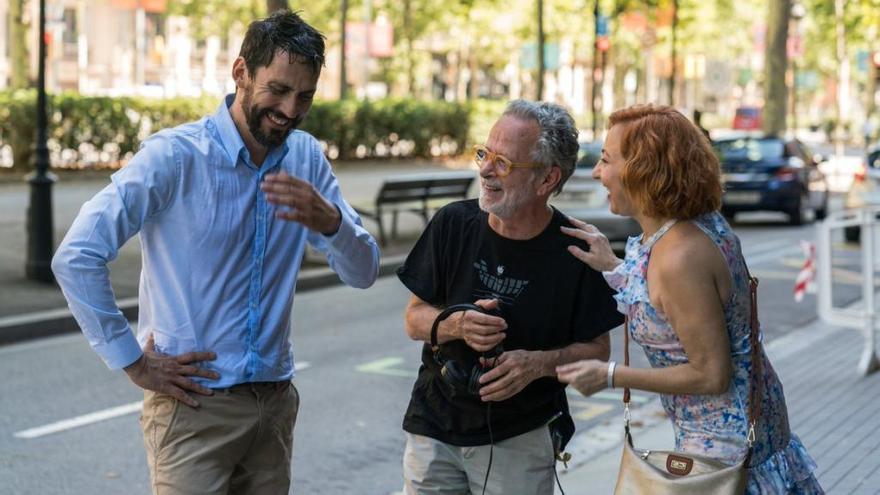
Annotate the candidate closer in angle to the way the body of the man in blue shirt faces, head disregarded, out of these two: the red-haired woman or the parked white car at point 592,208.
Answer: the red-haired woman

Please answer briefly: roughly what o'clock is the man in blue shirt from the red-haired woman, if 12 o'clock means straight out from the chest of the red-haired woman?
The man in blue shirt is roughly at 12 o'clock from the red-haired woman.

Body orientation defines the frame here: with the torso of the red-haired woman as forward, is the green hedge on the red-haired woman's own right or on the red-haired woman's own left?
on the red-haired woman's own right

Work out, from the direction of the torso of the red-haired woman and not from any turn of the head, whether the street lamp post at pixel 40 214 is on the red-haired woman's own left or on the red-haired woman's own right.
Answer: on the red-haired woman's own right

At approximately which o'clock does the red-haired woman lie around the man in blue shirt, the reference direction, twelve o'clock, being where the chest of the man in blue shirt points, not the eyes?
The red-haired woman is roughly at 11 o'clock from the man in blue shirt.

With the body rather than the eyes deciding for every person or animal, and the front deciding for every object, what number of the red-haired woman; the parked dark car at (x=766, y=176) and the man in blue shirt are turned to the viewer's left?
1

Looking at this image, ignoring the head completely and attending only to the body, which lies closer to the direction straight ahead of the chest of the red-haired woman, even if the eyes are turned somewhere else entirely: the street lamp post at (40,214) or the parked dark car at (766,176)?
the street lamp post

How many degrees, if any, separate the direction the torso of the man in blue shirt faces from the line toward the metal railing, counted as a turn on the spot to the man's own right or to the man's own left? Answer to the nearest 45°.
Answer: approximately 90° to the man's own left

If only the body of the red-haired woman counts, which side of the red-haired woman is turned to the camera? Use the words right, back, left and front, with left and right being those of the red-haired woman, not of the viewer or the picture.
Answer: left

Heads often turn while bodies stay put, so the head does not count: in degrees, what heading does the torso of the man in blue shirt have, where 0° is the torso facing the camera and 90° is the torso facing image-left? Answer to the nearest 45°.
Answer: approximately 315°

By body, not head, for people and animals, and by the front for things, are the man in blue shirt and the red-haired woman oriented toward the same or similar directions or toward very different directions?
very different directions

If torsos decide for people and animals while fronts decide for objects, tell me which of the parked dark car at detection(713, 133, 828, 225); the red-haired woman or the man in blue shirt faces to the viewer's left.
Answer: the red-haired woman

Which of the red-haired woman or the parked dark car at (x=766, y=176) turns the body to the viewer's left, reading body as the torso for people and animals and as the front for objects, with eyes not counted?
the red-haired woman

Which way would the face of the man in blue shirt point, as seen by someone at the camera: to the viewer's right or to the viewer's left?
to the viewer's right

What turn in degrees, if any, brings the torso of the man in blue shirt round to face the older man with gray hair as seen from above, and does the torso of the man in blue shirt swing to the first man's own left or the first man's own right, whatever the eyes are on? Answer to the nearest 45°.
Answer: approximately 45° to the first man's own left

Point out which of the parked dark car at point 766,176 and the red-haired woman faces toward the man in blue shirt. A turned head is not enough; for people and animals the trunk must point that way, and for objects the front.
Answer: the red-haired woman
